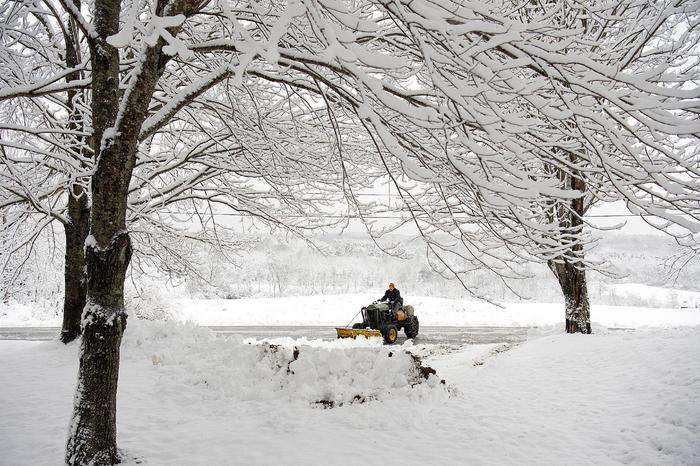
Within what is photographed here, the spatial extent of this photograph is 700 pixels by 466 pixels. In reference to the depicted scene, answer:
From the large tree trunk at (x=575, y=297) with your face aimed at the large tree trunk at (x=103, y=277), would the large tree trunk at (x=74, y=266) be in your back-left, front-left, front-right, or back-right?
front-right

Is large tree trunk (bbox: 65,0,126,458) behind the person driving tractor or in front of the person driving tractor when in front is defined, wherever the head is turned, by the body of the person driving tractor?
in front

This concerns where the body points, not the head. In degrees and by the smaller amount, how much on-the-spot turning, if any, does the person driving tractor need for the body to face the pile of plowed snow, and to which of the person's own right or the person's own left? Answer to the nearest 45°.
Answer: approximately 45° to the person's own left

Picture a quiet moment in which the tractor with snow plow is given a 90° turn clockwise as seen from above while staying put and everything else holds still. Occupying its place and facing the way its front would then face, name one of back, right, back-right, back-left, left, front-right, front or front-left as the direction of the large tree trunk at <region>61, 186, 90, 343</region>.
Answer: left

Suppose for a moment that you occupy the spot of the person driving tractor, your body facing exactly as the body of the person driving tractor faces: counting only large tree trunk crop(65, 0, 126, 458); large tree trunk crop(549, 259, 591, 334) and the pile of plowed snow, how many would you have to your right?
0

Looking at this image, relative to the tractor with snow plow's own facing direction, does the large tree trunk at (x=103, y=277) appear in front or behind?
in front

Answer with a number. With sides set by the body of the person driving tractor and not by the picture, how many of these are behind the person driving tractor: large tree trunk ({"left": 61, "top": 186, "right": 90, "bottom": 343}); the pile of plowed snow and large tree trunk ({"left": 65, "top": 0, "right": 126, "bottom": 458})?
0

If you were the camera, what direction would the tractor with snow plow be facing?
facing the viewer and to the left of the viewer

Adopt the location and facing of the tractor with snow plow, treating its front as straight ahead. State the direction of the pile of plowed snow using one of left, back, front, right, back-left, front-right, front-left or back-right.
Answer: front-left

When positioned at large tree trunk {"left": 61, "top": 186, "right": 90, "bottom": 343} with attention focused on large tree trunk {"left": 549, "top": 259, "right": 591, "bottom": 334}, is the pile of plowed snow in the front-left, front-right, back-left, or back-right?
front-right

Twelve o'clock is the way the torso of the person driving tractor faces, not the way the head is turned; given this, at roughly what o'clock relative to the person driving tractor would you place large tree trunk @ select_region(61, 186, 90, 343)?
The large tree trunk is roughly at 12 o'clock from the person driving tractor.
